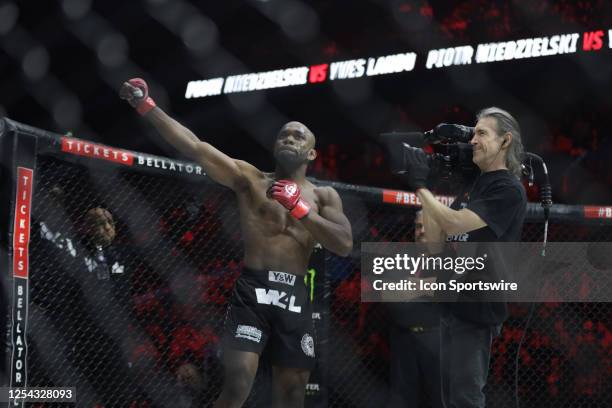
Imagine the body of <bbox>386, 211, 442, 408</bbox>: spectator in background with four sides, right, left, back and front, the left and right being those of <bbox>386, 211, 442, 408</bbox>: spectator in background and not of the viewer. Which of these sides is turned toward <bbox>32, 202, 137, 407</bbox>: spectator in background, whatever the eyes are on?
right

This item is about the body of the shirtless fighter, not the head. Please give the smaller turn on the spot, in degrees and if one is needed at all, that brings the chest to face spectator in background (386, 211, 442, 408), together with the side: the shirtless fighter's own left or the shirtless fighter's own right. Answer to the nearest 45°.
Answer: approximately 135° to the shirtless fighter's own left

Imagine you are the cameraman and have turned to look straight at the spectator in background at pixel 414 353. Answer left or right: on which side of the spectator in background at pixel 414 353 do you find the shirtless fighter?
left

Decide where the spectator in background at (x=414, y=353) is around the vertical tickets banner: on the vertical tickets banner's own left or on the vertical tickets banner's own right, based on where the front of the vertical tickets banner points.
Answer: on the vertical tickets banner's own left

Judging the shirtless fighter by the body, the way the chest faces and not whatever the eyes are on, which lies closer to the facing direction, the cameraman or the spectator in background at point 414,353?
the cameraman

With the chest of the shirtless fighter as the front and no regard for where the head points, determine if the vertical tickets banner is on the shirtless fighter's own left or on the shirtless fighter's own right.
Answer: on the shirtless fighter's own right

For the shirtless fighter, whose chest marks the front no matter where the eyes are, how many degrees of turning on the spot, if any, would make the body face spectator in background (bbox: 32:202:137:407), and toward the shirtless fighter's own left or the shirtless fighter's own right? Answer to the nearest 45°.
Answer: approximately 135° to the shirtless fighter's own right
